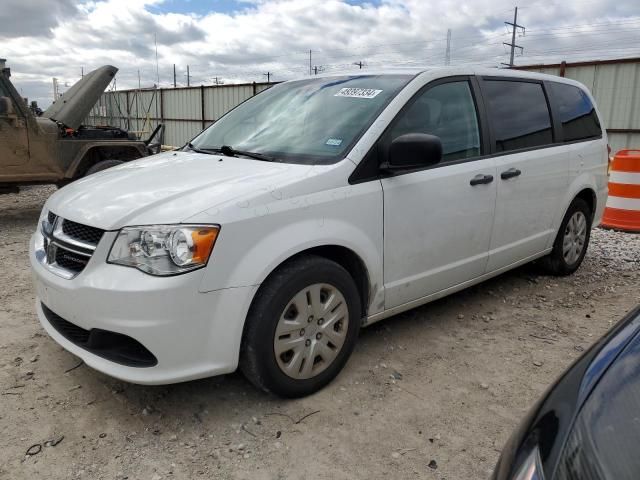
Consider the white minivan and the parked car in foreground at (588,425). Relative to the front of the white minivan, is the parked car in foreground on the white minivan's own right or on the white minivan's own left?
on the white minivan's own left

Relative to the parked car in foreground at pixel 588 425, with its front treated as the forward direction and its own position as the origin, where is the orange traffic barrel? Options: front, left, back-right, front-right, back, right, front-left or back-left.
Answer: back-right

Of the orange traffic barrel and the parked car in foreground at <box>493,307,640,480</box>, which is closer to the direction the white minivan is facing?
the parked car in foreground

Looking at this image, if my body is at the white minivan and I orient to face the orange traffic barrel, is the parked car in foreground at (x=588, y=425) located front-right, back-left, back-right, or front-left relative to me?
back-right

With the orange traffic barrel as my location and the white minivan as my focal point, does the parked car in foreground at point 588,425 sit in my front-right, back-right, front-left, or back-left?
front-left

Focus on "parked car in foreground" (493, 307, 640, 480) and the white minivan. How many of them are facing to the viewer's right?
0

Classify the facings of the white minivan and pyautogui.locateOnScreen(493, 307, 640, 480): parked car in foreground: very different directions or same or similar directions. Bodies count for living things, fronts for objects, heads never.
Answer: same or similar directions

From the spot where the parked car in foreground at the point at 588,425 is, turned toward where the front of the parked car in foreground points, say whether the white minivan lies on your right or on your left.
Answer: on your right

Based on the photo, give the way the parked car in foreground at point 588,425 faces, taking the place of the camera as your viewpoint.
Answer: facing the viewer and to the left of the viewer

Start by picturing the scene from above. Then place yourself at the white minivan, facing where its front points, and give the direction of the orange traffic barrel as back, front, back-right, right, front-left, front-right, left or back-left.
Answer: back

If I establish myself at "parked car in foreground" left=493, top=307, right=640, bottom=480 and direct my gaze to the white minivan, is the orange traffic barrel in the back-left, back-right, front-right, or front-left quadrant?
front-right
